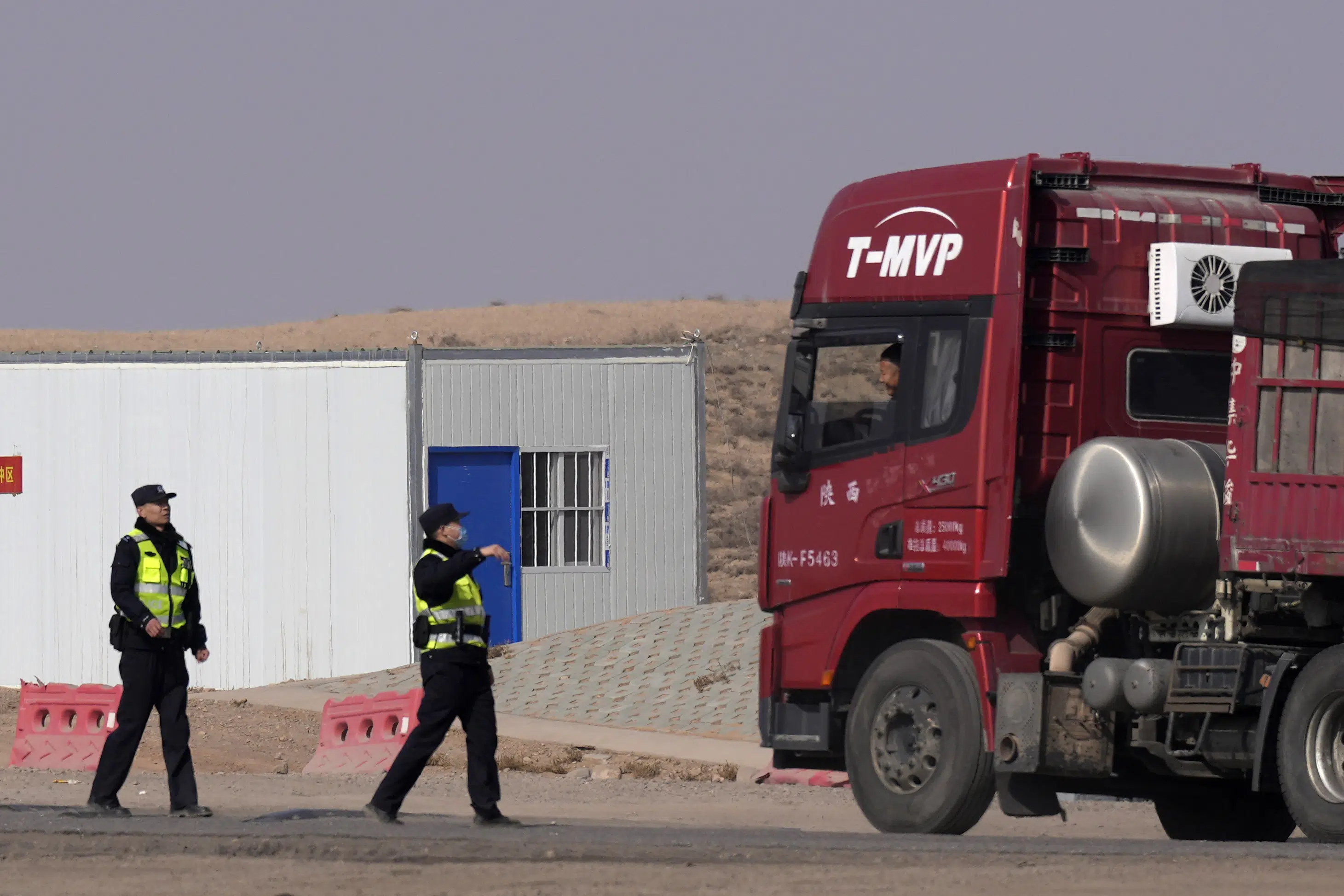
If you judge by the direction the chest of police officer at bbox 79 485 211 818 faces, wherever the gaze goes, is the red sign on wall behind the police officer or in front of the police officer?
behind

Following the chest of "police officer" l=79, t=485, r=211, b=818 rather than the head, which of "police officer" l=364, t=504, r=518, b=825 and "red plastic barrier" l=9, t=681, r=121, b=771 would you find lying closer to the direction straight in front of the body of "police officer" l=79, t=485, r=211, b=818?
the police officer

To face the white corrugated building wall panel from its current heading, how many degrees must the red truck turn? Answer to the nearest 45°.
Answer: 0° — it already faces it

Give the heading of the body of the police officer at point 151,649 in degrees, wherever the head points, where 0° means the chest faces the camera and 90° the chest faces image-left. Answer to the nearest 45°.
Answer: approximately 315°

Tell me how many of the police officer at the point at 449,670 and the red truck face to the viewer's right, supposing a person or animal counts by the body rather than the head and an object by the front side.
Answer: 1

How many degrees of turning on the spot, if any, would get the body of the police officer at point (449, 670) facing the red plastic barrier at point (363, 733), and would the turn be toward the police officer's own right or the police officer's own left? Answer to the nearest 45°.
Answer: approximately 90° to the police officer's own left

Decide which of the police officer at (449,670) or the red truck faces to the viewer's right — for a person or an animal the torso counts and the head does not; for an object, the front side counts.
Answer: the police officer

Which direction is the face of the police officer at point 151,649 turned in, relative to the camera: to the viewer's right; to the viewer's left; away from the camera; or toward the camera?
to the viewer's right

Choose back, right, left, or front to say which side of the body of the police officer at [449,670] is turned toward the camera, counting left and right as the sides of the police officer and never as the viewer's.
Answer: right

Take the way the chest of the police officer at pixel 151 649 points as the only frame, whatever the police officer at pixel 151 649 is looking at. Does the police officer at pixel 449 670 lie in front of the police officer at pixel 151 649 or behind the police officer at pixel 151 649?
in front
